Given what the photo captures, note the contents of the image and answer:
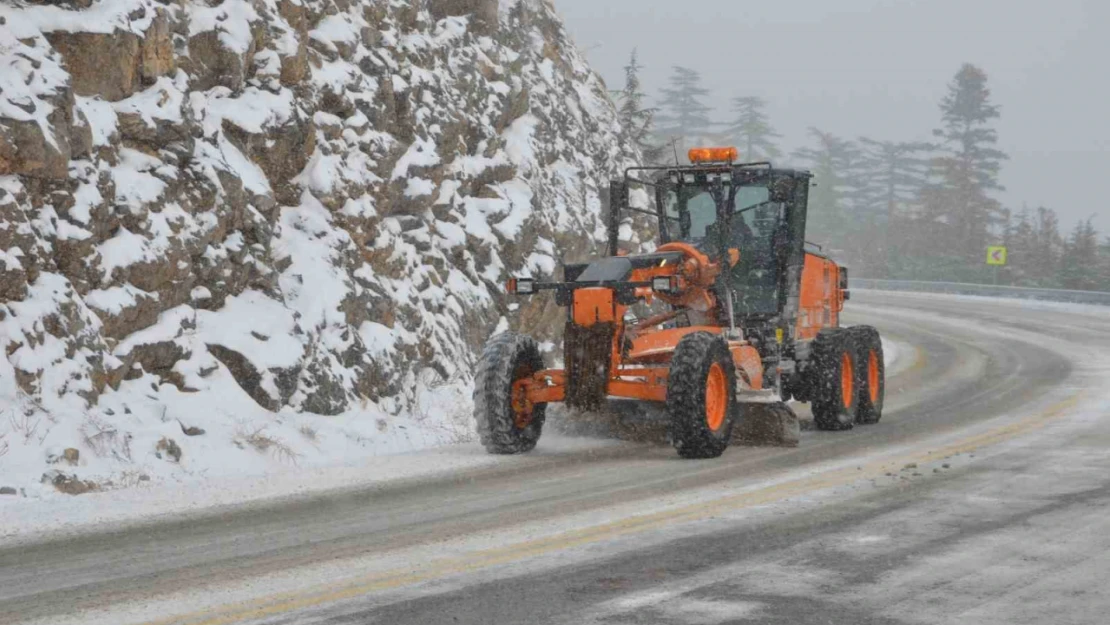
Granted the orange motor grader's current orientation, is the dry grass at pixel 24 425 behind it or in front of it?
in front

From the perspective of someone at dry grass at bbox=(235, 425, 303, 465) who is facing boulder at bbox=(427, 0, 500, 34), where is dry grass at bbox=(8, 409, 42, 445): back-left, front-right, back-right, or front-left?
back-left

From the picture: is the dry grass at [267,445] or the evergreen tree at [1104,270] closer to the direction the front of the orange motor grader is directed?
the dry grass

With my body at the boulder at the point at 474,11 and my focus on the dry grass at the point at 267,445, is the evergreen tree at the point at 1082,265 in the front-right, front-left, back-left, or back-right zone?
back-left

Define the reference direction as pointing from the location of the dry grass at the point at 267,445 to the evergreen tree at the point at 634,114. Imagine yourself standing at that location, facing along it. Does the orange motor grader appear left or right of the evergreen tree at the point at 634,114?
right

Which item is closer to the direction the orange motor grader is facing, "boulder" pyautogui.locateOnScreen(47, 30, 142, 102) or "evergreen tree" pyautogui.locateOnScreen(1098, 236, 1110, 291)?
the boulder

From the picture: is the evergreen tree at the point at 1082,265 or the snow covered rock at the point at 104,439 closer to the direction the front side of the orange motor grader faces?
the snow covered rock

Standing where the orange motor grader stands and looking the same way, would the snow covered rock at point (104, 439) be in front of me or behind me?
in front

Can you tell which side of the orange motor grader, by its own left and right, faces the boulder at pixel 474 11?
right

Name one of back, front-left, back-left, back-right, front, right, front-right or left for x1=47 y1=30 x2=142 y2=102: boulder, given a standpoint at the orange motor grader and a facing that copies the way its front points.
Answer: front-right

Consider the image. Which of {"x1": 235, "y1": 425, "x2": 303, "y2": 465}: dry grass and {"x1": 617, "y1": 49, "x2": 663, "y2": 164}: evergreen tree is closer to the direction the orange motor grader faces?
the dry grass

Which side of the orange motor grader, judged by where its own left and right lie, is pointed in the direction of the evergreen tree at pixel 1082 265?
back

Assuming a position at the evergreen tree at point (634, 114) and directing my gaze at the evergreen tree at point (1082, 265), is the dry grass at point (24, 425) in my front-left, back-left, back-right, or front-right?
back-right

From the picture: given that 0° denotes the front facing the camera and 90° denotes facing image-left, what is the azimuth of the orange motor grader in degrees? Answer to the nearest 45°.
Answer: approximately 45°

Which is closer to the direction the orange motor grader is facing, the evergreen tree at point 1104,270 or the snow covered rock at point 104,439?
the snow covered rock

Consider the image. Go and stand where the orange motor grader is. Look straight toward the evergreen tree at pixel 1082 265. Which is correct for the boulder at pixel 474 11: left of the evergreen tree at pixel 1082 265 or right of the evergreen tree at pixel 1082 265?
left
